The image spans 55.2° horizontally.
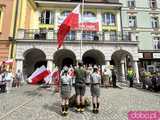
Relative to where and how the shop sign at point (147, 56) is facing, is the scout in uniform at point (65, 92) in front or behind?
in front

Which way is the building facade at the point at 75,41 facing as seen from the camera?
toward the camera

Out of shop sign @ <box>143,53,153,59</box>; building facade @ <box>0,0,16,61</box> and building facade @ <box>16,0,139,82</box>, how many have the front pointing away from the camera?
0

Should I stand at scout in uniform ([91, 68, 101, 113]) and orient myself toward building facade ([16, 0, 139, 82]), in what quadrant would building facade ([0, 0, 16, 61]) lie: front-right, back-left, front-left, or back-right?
front-left

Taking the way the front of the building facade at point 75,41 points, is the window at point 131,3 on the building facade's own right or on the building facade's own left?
on the building facade's own left
